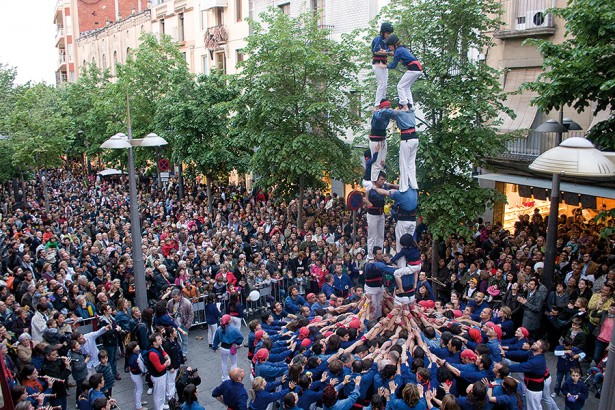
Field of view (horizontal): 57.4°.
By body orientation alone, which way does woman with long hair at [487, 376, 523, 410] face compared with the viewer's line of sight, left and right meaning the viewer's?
facing away from the viewer and to the left of the viewer

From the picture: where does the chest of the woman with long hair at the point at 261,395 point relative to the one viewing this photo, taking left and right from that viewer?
facing away from the viewer and to the right of the viewer

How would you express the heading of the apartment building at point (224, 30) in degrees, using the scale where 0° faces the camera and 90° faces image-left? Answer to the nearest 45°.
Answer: approximately 45°

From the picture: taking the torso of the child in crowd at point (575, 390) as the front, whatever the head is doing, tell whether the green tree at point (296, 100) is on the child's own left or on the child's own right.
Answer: on the child's own right

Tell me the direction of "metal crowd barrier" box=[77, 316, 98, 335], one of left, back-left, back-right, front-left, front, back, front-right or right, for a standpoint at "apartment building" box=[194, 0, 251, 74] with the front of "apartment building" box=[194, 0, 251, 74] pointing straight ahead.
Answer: front-left

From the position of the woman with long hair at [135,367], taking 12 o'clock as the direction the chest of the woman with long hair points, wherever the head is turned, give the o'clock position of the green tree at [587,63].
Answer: The green tree is roughly at 12 o'clock from the woman with long hair.

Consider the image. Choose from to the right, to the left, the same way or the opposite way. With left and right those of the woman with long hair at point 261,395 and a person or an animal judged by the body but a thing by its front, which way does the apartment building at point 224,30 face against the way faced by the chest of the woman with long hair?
the opposite way

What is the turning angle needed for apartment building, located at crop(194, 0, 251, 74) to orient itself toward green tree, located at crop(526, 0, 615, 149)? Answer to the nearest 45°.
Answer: approximately 45° to its left

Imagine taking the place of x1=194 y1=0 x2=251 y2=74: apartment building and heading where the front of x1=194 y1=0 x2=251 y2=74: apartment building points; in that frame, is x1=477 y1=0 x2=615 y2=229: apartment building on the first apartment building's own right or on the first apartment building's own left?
on the first apartment building's own left
